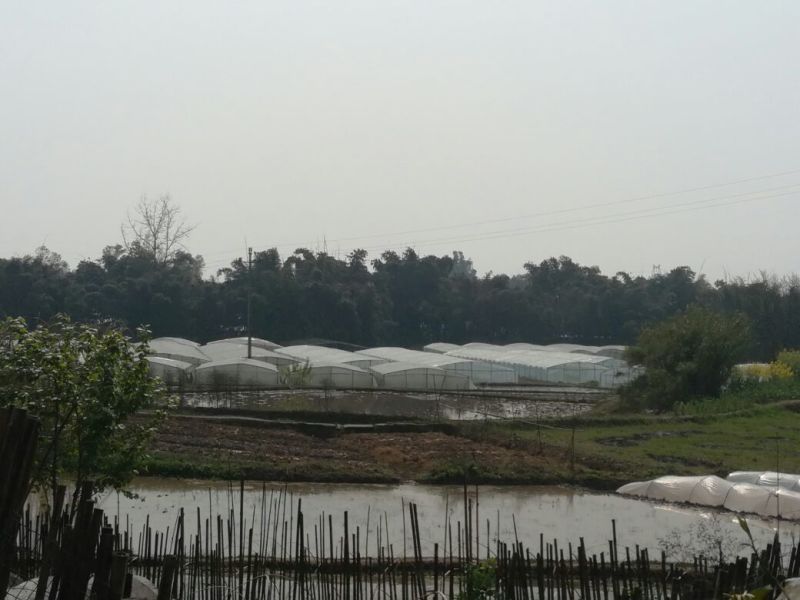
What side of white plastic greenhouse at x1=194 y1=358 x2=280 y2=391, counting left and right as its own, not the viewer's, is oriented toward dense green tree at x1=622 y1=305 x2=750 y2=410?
left

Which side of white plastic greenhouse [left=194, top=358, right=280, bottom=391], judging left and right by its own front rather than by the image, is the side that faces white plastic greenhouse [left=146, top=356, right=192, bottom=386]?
right

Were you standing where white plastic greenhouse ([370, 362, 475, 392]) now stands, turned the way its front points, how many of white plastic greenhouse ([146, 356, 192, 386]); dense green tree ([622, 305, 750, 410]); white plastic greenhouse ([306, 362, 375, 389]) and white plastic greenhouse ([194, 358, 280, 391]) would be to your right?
3

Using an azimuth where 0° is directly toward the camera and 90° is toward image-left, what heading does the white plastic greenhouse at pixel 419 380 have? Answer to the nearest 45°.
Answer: approximately 0°

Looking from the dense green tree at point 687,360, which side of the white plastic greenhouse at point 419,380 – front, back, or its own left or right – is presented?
left

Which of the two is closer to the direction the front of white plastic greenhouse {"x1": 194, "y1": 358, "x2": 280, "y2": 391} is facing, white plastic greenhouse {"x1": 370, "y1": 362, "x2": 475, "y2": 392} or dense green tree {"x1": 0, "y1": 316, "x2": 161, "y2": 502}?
the dense green tree

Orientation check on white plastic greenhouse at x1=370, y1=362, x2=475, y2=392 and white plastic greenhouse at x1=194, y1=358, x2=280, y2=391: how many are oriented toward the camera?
2

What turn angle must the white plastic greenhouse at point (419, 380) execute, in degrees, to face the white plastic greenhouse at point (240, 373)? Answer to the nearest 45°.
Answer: approximately 90° to its right

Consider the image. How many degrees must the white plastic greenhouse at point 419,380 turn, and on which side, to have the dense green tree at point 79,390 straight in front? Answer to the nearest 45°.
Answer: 0° — it already faces it

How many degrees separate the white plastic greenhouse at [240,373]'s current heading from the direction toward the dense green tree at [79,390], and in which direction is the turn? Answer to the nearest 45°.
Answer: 0° — it already faces it

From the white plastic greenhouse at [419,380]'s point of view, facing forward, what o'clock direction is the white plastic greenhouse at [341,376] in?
the white plastic greenhouse at [341,376] is roughly at 3 o'clock from the white plastic greenhouse at [419,380].
